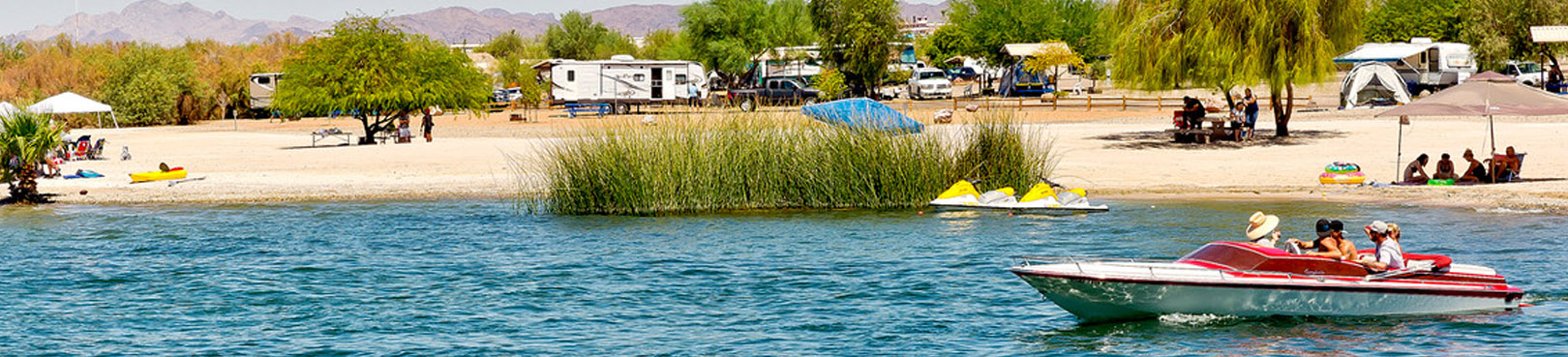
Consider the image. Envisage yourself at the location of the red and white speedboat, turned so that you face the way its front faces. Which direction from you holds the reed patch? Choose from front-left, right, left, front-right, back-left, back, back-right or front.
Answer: front-right

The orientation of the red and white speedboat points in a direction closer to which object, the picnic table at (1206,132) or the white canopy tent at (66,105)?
the white canopy tent

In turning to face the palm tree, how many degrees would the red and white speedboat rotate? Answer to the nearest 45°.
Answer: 0° — it already faces it

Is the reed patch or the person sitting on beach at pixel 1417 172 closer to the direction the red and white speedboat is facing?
the reed patch

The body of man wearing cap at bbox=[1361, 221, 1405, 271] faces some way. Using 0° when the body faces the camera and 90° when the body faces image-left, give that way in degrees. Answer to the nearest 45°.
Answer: approximately 90°

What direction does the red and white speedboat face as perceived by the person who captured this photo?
facing to the left of the viewer

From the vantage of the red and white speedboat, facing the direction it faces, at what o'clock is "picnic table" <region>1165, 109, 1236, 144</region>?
The picnic table is roughly at 3 o'clock from the red and white speedboat.

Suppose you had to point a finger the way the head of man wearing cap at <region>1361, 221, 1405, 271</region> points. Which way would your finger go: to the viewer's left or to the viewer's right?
to the viewer's left
